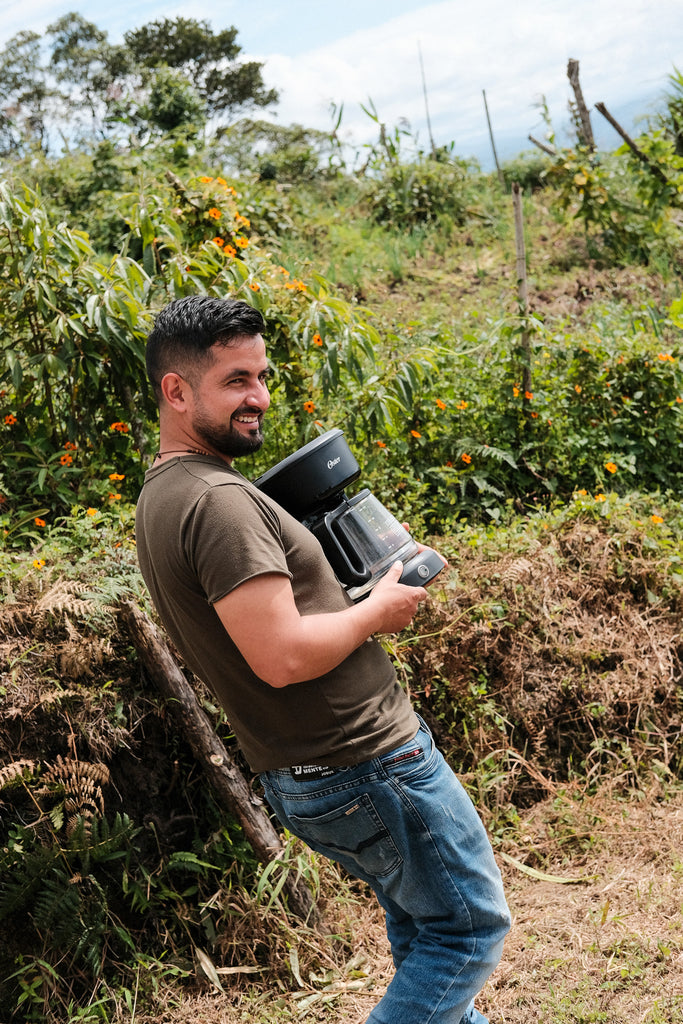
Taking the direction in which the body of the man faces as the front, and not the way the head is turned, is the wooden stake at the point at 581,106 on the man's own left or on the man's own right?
on the man's own left

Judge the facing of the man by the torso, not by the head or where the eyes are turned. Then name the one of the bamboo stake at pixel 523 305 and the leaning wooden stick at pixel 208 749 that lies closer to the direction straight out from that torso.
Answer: the bamboo stake

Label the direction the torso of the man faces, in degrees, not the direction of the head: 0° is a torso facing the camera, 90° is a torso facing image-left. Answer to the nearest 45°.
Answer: approximately 270°

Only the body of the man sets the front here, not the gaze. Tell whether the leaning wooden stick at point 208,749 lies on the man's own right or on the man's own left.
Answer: on the man's own left

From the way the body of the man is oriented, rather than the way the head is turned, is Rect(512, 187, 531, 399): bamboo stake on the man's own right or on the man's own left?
on the man's own left

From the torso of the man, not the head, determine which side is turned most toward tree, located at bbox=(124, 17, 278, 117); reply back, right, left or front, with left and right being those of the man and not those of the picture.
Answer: left
